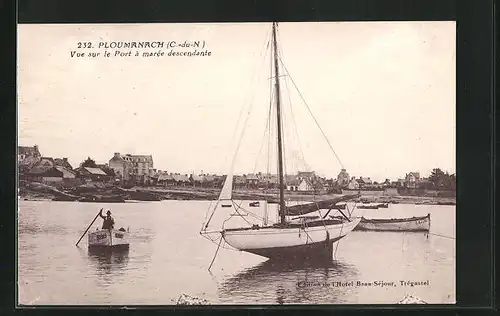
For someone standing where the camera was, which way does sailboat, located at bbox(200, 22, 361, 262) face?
facing to the left of the viewer
